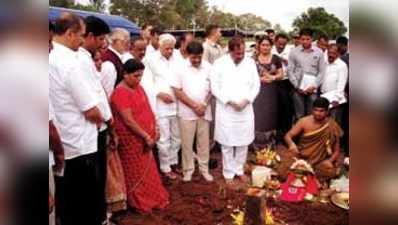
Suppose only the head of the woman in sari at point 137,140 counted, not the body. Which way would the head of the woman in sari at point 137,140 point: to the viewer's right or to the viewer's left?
to the viewer's right

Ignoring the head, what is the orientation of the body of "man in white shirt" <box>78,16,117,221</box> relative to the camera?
to the viewer's right

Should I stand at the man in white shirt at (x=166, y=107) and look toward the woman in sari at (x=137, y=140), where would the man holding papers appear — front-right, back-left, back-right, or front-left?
back-left

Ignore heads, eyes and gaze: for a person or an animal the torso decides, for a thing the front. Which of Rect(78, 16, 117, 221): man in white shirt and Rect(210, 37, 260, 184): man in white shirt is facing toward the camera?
Rect(210, 37, 260, 184): man in white shirt

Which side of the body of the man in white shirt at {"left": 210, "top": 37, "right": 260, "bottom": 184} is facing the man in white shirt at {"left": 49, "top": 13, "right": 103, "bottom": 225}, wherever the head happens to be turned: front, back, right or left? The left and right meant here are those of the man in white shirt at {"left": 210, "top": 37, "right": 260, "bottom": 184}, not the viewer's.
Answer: front

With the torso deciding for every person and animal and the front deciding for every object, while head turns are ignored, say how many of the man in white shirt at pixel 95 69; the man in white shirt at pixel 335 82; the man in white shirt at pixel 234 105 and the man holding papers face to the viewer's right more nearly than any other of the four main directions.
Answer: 1

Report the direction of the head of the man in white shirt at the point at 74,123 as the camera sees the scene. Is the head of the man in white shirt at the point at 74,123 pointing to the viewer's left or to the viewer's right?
to the viewer's right

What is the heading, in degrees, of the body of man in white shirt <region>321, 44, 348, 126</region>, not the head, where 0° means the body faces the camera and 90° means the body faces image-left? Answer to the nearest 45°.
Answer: approximately 45°

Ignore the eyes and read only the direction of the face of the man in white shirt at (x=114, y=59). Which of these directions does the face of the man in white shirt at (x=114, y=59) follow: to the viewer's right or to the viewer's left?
to the viewer's right

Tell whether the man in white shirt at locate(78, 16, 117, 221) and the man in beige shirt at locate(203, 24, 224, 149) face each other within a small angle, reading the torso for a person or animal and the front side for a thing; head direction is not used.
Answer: no

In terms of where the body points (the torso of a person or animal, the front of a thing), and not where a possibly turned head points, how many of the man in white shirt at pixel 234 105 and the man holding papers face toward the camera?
2

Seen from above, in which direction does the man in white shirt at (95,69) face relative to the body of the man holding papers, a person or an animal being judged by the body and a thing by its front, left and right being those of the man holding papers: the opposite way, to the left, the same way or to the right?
to the left

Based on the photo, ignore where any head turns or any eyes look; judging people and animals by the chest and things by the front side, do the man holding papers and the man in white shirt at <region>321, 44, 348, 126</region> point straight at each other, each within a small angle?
no

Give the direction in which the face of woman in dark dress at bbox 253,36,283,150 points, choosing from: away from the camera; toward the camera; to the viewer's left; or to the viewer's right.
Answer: toward the camera

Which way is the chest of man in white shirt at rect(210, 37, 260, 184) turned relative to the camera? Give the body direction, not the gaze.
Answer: toward the camera
